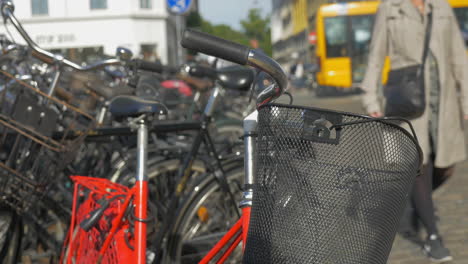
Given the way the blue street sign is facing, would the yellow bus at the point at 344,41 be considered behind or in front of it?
behind

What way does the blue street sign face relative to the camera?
toward the camera

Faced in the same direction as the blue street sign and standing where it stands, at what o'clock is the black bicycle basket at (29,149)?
The black bicycle basket is roughly at 12 o'clock from the blue street sign.

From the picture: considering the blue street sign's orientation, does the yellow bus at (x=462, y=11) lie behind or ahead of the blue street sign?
behind

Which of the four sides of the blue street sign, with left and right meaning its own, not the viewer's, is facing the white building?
back

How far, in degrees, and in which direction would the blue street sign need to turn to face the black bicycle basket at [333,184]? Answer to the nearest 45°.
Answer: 0° — it already faces it

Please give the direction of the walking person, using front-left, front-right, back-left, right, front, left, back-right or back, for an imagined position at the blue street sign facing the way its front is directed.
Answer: front

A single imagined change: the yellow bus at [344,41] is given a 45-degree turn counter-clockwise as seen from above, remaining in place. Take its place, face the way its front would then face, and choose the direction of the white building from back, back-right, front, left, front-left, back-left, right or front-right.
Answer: right
